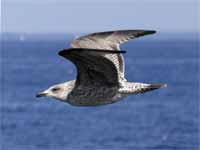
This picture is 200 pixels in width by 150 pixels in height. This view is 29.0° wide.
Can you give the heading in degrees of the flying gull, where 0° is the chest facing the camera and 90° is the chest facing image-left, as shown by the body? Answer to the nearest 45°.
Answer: approximately 90°
